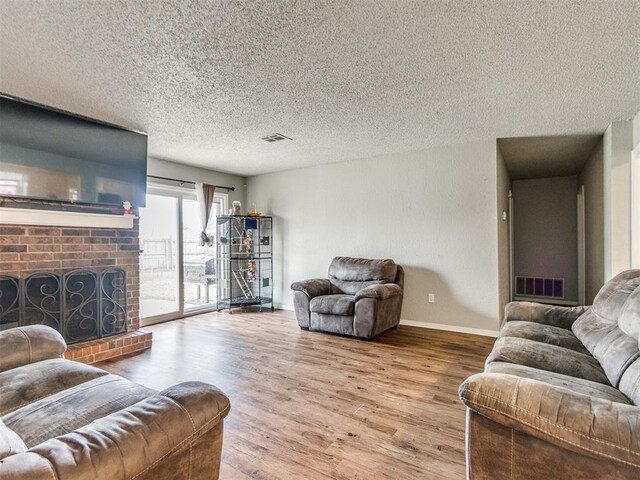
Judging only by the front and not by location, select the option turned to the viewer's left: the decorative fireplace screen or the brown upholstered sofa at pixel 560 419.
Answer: the brown upholstered sofa

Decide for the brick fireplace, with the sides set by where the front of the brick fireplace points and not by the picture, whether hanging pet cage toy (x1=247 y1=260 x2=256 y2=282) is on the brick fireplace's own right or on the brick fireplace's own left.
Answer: on the brick fireplace's own left

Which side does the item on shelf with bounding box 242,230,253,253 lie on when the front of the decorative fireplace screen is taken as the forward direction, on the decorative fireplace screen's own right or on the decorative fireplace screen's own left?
on the decorative fireplace screen's own left

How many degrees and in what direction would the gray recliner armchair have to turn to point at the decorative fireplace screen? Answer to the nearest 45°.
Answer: approximately 45° to its right

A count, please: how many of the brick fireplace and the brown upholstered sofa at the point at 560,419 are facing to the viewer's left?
1

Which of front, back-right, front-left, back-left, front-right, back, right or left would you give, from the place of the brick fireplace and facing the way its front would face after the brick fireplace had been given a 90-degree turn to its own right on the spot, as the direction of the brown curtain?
back

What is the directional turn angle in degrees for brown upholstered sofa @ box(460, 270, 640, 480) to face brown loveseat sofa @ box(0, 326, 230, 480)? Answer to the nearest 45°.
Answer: approximately 45° to its left

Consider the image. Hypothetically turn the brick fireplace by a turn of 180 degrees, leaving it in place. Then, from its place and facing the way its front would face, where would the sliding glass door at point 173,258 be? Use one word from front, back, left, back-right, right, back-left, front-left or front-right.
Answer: right

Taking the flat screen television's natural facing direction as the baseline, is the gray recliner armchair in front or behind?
in front

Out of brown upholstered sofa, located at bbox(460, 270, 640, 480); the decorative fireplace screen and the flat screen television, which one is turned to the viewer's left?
the brown upholstered sofa

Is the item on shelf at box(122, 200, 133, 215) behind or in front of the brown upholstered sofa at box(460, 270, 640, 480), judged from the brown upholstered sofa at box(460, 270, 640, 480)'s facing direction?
in front

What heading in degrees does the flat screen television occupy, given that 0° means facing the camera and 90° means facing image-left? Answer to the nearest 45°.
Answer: approximately 315°

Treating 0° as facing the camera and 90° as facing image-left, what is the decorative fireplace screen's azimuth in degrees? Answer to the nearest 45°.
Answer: approximately 315°
